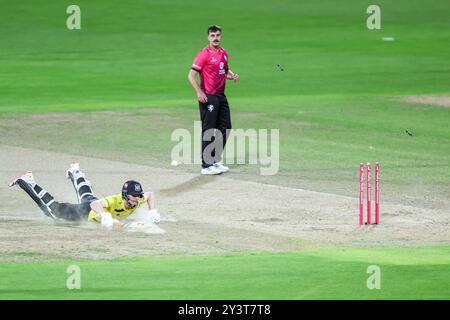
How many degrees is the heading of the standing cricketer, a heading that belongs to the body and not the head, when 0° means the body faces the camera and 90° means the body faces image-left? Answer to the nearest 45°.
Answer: approximately 315°
